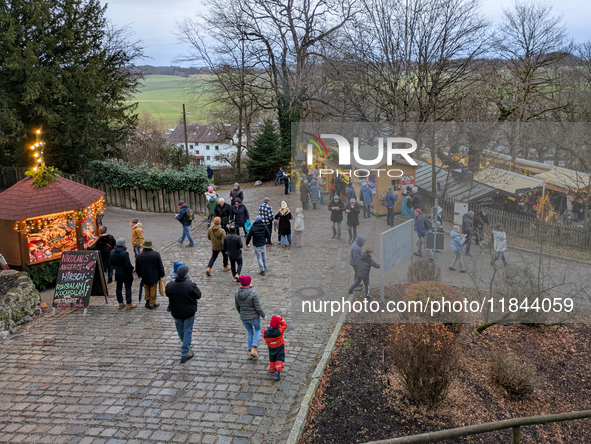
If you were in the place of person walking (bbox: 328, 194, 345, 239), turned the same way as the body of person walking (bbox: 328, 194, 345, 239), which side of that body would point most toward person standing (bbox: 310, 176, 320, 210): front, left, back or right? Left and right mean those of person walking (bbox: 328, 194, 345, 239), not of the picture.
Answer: back

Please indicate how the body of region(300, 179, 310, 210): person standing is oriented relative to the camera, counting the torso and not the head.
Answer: away from the camera

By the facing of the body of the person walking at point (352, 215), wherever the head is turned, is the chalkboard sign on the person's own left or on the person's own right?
on the person's own right

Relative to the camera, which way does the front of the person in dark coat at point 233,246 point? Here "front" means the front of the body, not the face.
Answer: away from the camera

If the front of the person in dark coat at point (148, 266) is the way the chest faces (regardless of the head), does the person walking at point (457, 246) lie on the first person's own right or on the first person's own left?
on the first person's own right

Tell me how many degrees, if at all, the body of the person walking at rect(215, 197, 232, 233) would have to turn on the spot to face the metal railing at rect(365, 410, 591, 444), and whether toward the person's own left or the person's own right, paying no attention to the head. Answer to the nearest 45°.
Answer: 0° — they already face it

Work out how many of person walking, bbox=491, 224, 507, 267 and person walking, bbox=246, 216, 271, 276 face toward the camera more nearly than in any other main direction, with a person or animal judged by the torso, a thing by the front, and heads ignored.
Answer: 1

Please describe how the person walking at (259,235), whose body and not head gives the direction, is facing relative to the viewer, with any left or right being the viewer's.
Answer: facing away from the viewer

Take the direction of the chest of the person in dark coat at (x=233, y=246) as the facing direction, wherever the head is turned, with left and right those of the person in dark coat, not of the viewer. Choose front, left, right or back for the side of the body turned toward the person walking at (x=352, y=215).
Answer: right

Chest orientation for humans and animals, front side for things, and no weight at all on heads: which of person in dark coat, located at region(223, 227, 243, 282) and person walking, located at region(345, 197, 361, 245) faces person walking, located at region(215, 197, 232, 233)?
the person in dark coat
